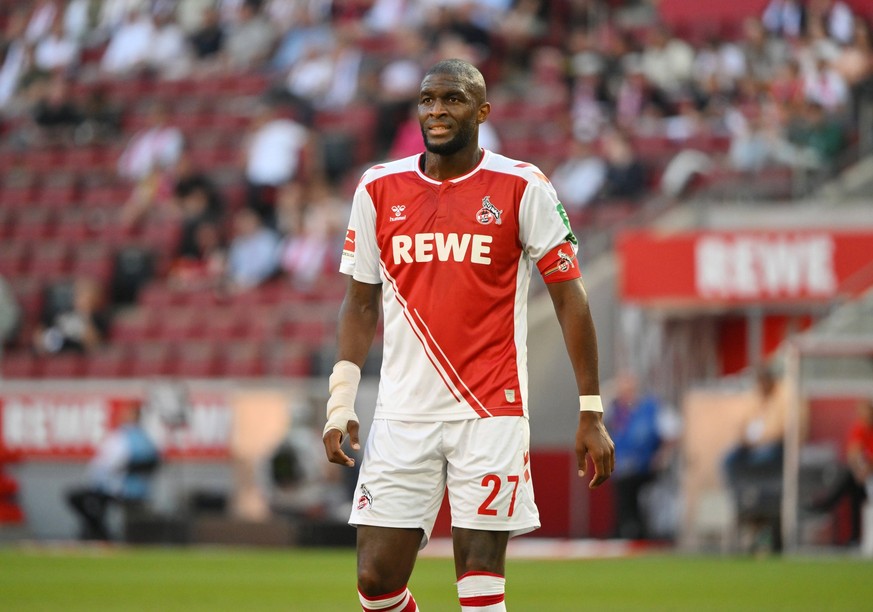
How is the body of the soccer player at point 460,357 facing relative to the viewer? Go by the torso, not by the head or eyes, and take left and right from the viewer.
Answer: facing the viewer

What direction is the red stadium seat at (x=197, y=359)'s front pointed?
toward the camera

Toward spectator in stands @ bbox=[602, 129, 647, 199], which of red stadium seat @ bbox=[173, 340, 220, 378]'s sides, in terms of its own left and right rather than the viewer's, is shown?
left

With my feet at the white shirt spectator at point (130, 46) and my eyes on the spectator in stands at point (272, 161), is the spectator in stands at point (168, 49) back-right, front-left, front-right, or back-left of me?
front-left

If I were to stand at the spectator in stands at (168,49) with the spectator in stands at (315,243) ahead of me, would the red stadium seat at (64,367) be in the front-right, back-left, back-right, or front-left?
front-right

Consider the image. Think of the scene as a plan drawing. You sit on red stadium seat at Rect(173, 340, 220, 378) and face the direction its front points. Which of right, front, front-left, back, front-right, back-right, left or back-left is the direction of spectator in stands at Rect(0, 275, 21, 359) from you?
back-right

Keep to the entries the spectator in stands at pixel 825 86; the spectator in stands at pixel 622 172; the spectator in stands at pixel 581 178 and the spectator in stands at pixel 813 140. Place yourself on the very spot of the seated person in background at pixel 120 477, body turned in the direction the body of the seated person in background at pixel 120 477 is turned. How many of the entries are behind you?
4

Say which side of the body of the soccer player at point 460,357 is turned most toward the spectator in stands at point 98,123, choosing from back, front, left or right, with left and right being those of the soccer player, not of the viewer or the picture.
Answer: back

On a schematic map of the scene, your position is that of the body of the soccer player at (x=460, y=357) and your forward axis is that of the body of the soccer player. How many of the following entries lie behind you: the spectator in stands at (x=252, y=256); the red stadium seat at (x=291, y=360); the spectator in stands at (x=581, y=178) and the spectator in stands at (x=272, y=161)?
4

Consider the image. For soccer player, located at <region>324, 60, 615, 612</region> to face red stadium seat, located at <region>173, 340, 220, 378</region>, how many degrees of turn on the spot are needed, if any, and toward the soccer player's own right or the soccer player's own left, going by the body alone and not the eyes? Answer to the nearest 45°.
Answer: approximately 180°
